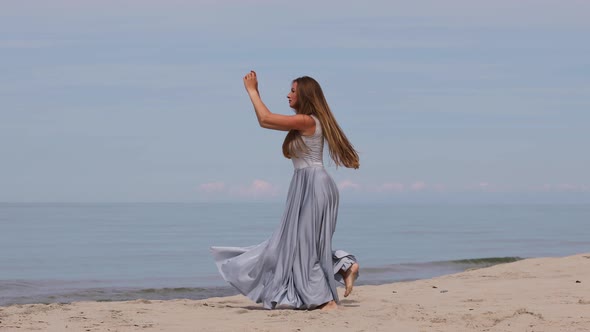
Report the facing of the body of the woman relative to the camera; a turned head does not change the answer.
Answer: to the viewer's left

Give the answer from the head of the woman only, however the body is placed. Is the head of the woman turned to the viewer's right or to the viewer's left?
to the viewer's left
